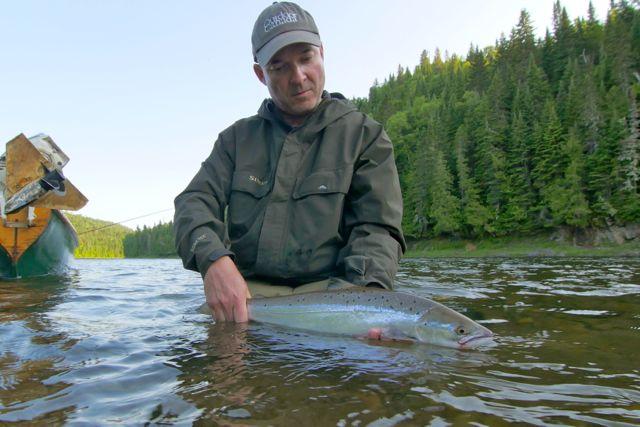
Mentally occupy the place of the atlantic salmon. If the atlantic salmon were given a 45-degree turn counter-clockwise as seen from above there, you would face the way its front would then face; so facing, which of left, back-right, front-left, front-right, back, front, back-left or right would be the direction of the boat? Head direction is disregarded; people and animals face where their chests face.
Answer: left

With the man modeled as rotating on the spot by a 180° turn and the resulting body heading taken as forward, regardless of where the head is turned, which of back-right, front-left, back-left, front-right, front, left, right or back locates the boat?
front-left

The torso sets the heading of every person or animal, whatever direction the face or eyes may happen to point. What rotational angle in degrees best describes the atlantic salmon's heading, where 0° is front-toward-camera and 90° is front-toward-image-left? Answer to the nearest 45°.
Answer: approximately 270°

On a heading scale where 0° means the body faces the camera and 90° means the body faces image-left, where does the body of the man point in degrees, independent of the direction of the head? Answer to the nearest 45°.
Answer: approximately 0°
